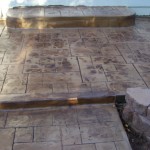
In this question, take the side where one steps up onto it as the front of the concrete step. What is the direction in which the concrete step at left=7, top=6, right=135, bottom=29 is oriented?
toward the camera

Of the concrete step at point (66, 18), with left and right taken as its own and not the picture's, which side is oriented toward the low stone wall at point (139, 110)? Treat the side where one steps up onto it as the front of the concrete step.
front

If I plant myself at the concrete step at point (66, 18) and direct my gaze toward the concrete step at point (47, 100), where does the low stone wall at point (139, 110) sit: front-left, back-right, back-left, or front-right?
front-left

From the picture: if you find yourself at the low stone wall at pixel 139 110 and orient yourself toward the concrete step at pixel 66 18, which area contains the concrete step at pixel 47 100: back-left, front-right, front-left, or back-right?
front-left
